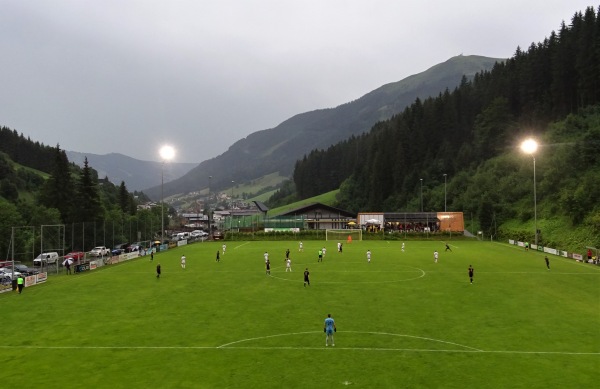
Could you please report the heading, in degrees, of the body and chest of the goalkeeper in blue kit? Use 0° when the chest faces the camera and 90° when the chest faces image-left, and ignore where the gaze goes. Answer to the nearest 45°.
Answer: approximately 180°

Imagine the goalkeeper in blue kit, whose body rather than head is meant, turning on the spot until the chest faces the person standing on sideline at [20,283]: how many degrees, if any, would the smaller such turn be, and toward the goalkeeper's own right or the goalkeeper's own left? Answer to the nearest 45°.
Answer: approximately 45° to the goalkeeper's own left
